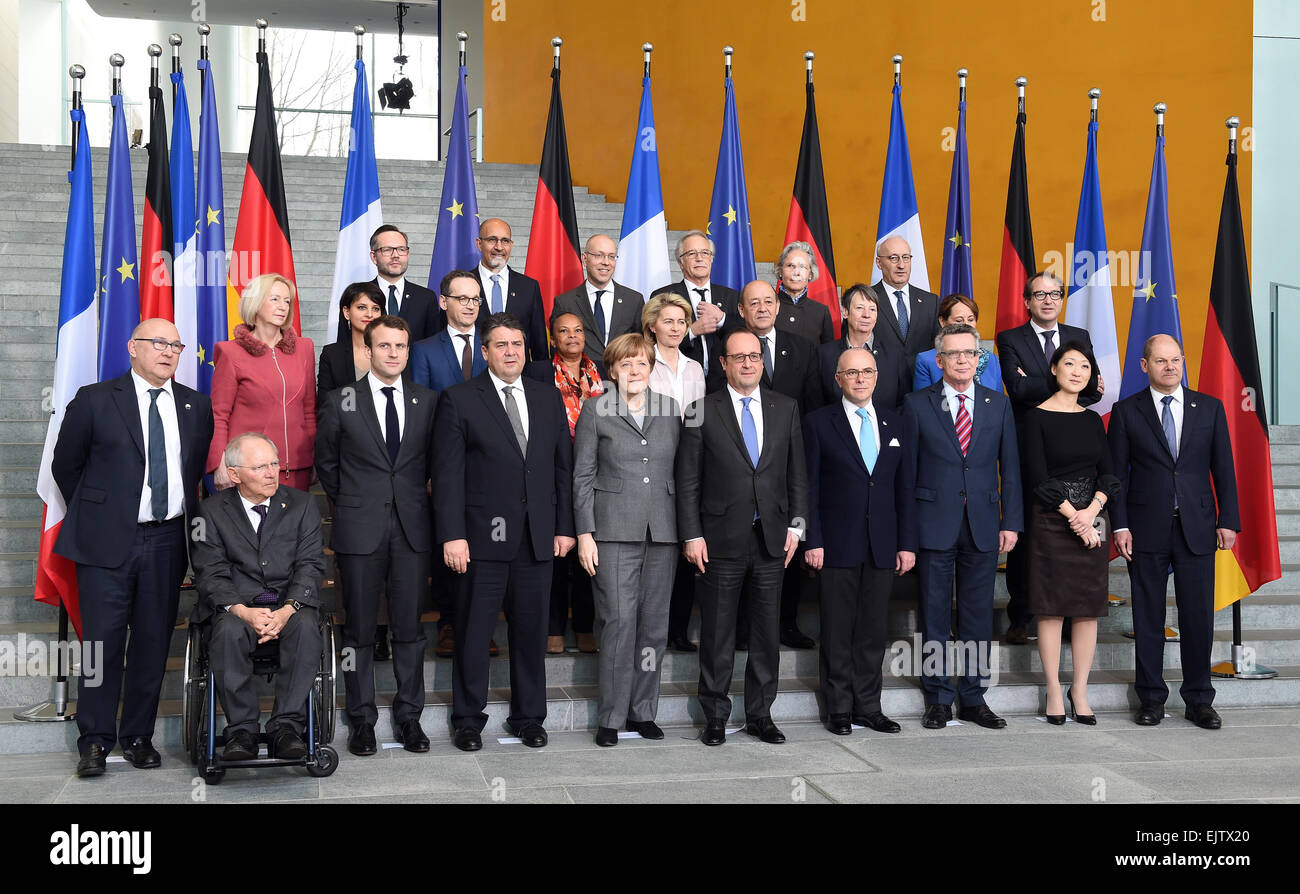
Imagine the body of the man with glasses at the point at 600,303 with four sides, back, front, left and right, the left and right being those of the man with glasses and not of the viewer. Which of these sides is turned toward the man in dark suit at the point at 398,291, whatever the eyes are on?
right

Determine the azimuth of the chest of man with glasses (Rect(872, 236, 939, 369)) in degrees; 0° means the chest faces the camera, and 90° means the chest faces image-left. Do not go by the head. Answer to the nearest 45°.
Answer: approximately 0°

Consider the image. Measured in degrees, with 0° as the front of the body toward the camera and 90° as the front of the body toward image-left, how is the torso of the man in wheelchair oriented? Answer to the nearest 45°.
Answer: approximately 0°

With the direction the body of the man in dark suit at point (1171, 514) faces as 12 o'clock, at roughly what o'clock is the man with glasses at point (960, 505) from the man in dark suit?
The man with glasses is roughly at 2 o'clock from the man in dark suit.

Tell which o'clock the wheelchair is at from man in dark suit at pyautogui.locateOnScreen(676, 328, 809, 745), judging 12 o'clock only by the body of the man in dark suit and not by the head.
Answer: The wheelchair is roughly at 2 o'clock from the man in dark suit.

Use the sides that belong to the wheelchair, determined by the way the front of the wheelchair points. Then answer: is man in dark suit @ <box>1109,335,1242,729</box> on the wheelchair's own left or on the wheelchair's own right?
on the wheelchair's own left

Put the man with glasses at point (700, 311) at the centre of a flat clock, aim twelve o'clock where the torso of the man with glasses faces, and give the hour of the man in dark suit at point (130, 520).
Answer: The man in dark suit is roughly at 2 o'clock from the man with glasses.

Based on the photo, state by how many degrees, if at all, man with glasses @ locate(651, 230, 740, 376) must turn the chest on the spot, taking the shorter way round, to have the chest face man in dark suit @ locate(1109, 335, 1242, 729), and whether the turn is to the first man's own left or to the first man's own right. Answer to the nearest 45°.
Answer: approximately 90° to the first man's own left

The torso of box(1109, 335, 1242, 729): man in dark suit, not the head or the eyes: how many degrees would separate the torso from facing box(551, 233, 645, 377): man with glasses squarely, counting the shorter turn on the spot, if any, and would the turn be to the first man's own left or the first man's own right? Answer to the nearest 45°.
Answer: approximately 90° to the first man's own right

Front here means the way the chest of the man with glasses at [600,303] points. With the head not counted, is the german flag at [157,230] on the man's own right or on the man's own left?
on the man's own right

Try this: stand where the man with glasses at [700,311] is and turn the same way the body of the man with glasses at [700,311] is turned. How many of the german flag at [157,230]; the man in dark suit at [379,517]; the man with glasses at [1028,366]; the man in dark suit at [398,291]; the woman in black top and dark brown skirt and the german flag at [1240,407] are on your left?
3
